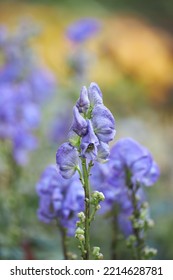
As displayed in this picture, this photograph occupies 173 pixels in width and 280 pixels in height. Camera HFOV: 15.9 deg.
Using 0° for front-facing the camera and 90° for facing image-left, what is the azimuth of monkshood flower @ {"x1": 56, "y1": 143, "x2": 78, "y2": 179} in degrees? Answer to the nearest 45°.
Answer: approximately 90°

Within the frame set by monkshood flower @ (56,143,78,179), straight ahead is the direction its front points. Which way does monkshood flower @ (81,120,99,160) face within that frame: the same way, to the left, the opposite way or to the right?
to the left

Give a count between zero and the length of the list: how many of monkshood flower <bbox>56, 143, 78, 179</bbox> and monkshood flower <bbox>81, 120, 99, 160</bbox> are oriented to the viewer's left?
1

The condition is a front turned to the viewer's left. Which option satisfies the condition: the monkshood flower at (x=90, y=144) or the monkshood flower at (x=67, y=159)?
the monkshood flower at (x=67, y=159)

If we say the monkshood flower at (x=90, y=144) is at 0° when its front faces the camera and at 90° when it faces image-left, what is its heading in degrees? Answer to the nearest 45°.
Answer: approximately 0°
